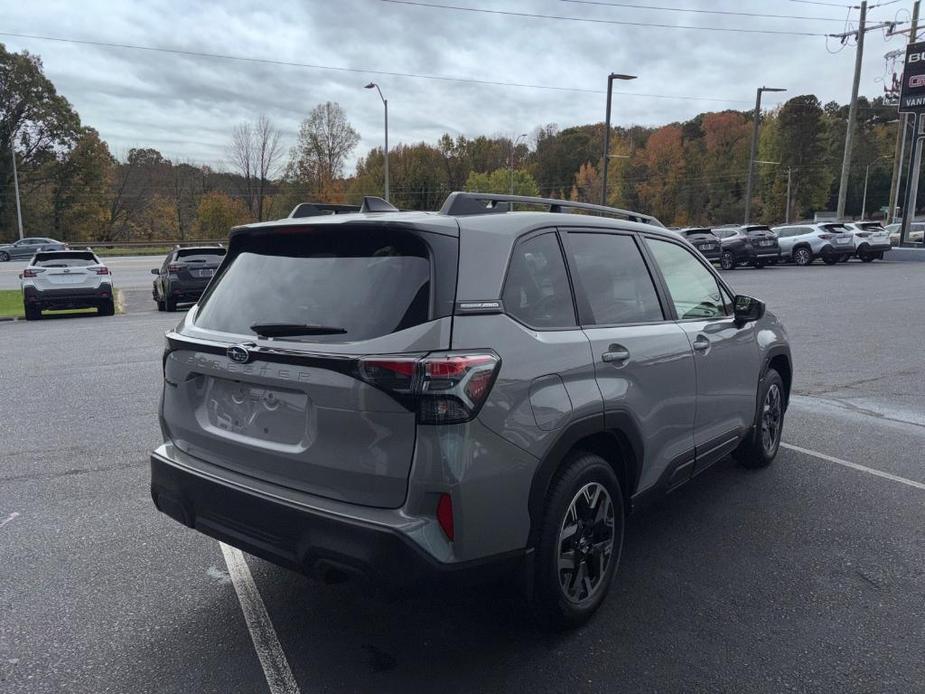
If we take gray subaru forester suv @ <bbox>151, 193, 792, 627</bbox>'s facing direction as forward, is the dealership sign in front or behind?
in front

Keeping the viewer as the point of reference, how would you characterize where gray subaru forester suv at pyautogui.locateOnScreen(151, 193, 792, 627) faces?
facing away from the viewer and to the right of the viewer

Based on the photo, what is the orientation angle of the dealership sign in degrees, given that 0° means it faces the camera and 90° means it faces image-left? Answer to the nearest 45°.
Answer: approximately 0°

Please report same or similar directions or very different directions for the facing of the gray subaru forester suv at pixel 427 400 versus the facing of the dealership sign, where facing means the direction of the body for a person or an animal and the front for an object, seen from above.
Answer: very different directions

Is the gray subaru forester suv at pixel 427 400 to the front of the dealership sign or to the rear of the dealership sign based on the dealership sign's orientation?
to the front

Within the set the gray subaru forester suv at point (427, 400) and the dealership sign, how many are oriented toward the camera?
1
